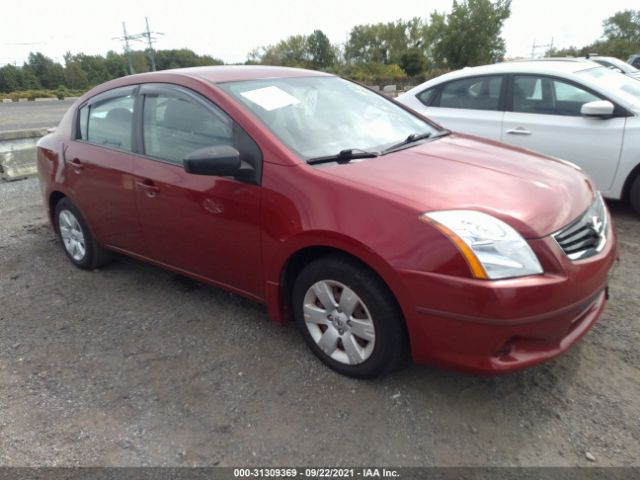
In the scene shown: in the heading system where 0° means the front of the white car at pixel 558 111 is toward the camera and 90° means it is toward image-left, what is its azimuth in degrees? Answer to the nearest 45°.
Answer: approximately 315°

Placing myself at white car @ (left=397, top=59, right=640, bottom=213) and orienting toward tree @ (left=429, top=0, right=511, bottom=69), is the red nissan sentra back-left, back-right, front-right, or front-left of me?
back-left

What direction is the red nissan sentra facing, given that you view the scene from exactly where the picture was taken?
facing the viewer and to the right of the viewer

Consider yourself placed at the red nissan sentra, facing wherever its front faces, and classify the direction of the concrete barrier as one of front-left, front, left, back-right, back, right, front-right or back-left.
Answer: back

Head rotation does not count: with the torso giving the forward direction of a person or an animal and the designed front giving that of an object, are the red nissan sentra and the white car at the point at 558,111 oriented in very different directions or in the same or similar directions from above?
same or similar directions

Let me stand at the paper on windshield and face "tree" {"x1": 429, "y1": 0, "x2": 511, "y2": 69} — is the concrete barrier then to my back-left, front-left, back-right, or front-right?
front-left

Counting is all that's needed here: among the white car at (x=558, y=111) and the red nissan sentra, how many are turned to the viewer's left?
0

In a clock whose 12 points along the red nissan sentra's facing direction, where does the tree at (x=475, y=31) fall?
The tree is roughly at 8 o'clock from the red nissan sentra.

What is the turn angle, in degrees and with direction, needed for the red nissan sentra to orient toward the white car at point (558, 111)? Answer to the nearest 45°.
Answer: approximately 90° to its left

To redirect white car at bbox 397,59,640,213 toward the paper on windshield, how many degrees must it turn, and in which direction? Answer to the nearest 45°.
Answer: approximately 90° to its right

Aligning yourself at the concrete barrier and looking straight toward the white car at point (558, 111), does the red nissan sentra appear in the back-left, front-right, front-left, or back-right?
front-right
